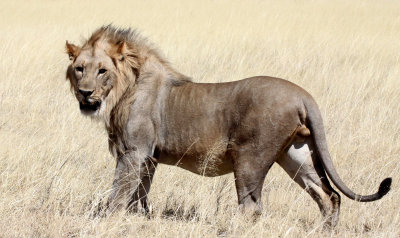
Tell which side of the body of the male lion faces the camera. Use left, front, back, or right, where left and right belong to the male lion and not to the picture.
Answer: left
